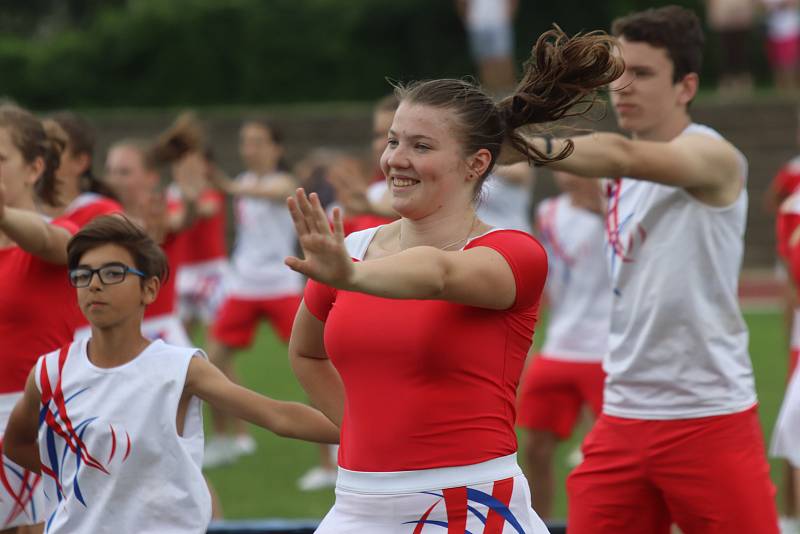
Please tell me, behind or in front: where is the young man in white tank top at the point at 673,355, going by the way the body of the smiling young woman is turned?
behind

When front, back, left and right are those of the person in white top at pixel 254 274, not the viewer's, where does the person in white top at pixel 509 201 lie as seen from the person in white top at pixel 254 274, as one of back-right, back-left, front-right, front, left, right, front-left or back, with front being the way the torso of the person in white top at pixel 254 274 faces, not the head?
left

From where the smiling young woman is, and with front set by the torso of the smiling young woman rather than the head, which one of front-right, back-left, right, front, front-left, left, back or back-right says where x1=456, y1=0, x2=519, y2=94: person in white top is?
back-right

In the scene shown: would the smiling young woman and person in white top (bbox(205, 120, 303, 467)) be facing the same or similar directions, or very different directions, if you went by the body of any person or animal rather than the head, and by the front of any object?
same or similar directions

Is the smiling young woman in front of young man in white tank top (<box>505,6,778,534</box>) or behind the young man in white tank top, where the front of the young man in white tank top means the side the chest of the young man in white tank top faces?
in front

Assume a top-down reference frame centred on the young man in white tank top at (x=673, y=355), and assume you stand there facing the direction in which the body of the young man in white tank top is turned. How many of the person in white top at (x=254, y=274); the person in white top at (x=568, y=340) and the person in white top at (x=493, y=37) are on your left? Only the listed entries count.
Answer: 0

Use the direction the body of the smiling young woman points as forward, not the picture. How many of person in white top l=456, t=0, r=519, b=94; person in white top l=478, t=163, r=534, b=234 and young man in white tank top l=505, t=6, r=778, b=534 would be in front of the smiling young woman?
0

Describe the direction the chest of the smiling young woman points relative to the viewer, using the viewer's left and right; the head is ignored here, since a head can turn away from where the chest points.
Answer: facing the viewer and to the left of the viewer

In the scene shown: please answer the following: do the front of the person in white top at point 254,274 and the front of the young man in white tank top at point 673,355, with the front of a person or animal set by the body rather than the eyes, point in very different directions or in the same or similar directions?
same or similar directions

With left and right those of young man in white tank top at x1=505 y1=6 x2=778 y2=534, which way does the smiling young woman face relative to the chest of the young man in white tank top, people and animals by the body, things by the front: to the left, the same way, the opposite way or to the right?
the same way

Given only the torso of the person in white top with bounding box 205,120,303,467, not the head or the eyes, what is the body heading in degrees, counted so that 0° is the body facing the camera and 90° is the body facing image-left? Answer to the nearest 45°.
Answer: approximately 45°
